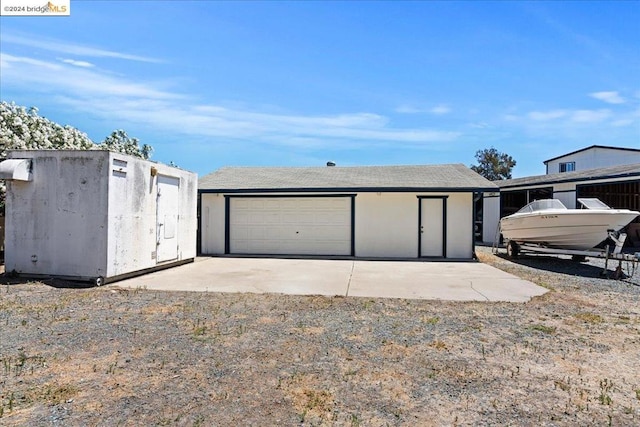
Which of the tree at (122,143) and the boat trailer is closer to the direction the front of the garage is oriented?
the boat trailer

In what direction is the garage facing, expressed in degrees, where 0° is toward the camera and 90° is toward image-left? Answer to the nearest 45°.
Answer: approximately 0°

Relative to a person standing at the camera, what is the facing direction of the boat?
facing the viewer and to the right of the viewer

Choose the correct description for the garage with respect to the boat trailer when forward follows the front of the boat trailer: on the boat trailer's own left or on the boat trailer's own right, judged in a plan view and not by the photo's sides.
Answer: on the boat trailer's own right

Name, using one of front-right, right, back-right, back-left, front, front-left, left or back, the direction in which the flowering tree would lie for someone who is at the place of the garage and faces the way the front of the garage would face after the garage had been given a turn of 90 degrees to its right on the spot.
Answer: front

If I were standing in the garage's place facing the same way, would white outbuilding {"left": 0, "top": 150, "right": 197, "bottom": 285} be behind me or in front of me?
in front

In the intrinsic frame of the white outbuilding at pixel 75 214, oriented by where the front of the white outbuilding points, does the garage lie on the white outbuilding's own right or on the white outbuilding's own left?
on the white outbuilding's own left

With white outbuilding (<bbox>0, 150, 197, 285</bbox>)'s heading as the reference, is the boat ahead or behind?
ahead

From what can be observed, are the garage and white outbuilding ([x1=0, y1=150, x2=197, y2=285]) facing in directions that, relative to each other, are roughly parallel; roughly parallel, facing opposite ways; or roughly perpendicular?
roughly perpendicular

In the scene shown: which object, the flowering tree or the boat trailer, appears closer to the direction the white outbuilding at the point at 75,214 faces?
the boat trailer

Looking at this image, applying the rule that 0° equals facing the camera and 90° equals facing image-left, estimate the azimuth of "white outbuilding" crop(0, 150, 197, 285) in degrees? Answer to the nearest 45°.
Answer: approximately 315°
